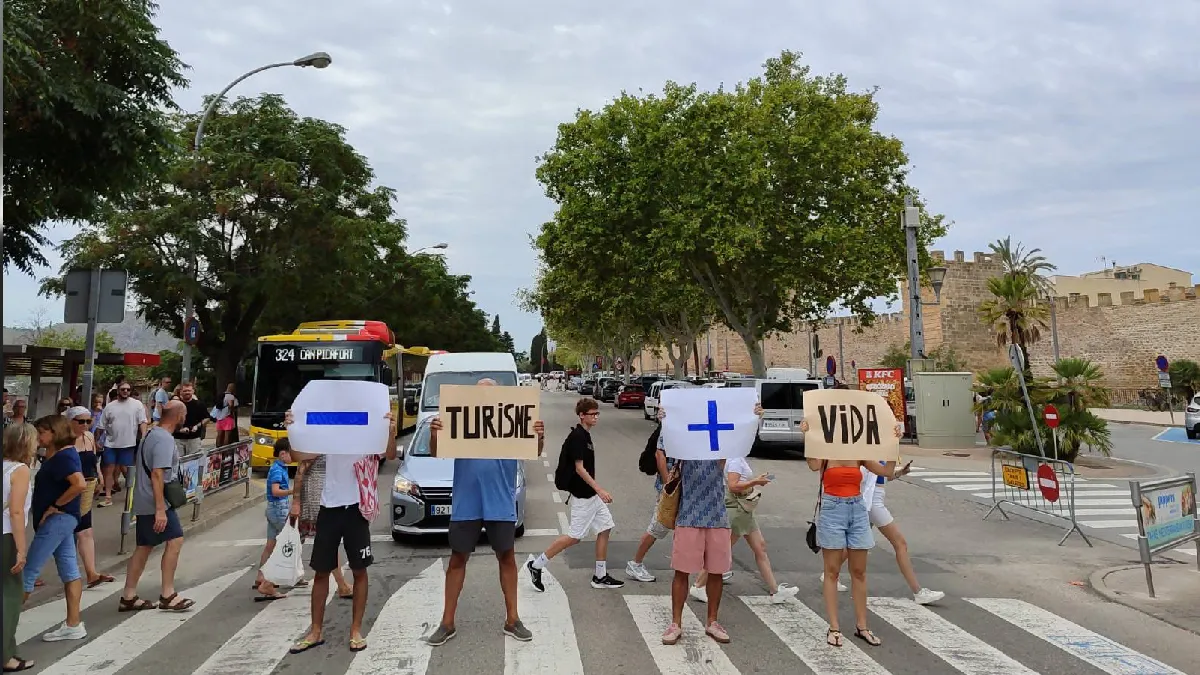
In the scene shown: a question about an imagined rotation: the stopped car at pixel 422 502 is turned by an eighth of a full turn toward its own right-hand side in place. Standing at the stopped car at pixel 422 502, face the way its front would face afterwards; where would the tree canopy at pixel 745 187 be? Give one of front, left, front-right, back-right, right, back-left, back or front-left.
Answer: back

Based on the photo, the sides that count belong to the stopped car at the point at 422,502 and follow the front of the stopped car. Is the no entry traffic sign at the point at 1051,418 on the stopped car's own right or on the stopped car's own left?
on the stopped car's own left

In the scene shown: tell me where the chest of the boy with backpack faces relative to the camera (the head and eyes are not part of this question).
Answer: to the viewer's right

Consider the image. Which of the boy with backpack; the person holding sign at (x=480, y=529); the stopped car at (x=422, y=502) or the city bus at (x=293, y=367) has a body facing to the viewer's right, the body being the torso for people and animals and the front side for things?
the boy with backpack

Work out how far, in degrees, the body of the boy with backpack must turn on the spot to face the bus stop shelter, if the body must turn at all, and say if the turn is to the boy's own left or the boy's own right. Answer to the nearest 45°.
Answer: approximately 135° to the boy's own left

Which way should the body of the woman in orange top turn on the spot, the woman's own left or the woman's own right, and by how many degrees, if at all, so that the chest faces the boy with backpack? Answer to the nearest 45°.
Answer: approximately 90° to the woman's own right

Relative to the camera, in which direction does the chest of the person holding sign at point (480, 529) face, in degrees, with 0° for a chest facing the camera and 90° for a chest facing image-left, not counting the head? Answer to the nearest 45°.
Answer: approximately 0°

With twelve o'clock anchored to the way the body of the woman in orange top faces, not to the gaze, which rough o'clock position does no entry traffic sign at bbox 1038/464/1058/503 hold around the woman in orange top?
The no entry traffic sign is roughly at 7 o'clock from the woman in orange top.

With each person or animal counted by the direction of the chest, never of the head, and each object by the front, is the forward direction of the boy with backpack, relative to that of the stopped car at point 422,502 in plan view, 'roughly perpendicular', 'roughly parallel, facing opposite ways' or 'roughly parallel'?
roughly perpendicular

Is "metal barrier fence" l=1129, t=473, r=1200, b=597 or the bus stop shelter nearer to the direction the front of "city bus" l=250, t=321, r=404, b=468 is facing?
the metal barrier fence

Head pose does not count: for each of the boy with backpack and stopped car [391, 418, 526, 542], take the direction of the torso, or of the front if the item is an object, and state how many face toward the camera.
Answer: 1

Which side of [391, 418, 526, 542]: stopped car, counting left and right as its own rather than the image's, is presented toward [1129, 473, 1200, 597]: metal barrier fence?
left

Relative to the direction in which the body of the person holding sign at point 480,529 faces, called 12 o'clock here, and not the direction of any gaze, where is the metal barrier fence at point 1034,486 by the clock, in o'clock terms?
The metal barrier fence is roughly at 8 o'clock from the person holding sign.

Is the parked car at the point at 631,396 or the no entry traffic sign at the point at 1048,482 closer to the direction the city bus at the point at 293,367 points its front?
the no entry traffic sign

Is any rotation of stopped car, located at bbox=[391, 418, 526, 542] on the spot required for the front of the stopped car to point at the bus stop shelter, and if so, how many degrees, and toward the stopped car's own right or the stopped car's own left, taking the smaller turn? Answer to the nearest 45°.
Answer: approximately 135° to the stopped car's own right

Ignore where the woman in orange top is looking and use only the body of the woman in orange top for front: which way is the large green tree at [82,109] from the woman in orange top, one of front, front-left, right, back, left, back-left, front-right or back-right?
right
